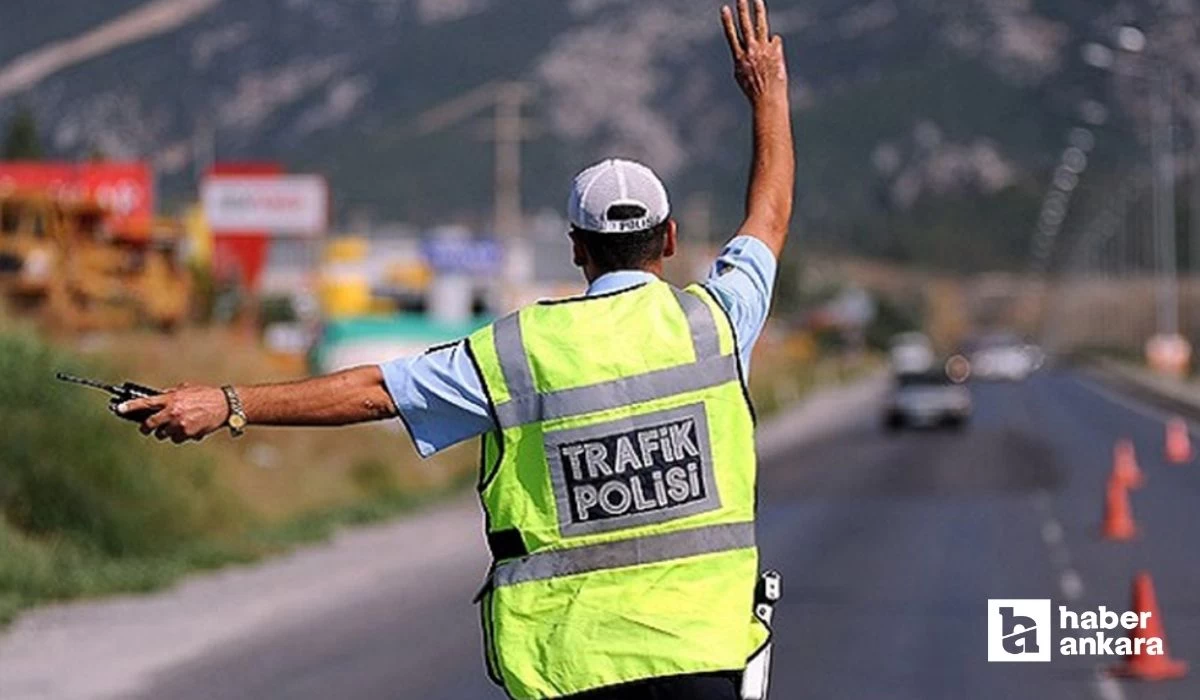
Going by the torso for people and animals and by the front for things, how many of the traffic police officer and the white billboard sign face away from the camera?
1

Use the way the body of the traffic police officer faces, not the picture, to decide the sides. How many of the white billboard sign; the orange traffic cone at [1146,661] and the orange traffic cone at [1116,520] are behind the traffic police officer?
0

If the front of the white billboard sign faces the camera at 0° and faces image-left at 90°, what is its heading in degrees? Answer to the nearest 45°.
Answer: approximately 0°

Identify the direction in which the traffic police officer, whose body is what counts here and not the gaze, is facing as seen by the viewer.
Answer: away from the camera

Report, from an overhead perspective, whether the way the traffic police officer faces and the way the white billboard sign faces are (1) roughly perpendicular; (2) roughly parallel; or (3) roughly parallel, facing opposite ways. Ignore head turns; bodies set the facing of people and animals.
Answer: roughly parallel, facing opposite ways

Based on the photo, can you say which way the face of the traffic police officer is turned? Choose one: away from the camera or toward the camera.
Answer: away from the camera

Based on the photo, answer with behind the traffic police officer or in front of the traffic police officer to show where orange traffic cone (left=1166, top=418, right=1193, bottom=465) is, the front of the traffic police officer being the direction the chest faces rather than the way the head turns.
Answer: in front

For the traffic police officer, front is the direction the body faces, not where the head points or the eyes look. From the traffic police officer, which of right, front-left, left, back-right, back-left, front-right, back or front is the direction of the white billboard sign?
front

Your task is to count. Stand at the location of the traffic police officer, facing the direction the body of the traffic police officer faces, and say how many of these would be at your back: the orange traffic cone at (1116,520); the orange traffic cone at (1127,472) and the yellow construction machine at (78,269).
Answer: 0

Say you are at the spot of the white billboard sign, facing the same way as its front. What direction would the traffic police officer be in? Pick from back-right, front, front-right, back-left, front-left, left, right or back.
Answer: front

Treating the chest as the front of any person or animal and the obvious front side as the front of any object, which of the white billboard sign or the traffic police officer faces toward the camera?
the white billboard sign

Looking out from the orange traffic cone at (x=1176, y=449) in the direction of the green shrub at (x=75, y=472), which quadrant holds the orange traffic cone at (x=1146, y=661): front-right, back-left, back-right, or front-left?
front-left

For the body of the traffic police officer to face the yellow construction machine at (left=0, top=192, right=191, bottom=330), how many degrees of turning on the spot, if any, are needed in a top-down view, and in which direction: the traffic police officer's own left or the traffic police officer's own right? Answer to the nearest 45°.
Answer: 0° — they already face it
